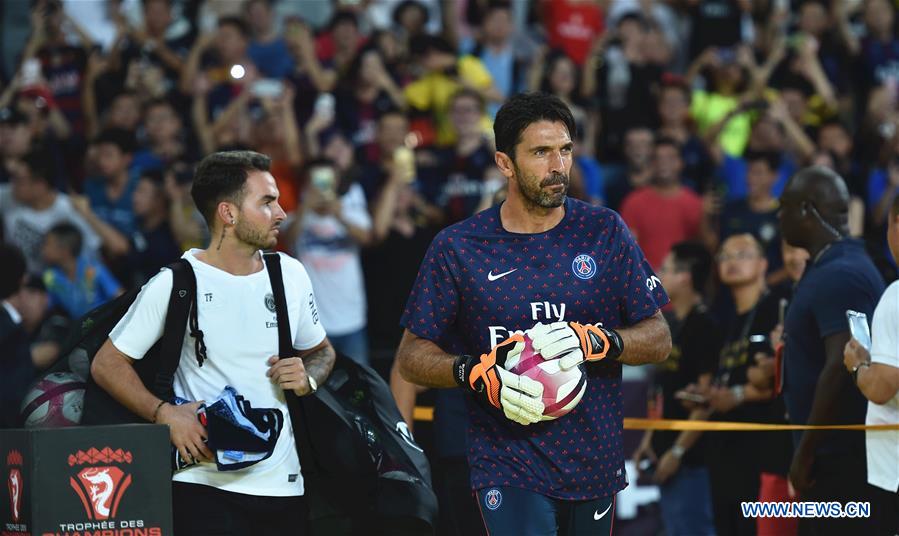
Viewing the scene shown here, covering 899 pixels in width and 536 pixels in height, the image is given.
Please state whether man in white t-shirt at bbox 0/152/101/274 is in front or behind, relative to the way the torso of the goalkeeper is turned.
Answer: behind

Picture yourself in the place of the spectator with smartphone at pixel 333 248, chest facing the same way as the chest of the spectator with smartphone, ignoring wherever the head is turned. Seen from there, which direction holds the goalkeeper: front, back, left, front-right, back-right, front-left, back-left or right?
front

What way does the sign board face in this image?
toward the camera

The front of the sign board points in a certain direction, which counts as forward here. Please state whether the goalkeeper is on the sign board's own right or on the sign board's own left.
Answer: on the sign board's own left

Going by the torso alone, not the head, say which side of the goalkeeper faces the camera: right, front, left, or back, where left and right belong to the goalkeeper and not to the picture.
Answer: front

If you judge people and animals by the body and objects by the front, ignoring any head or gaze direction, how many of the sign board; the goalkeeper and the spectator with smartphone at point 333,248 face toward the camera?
3

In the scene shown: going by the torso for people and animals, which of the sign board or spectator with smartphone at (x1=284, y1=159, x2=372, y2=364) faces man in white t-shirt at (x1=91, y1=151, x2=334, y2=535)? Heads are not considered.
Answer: the spectator with smartphone

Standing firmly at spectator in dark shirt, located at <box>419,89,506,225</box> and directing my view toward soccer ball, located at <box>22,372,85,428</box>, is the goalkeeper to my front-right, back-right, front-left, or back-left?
front-left

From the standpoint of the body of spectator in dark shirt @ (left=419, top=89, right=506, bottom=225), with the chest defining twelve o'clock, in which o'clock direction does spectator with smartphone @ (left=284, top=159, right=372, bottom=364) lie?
spectator with smartphone @ (left=284, top=159, right=372, bottom=364) is roughly at 2 o'clock from spectator in dark shirt @ (left=419, top=89, right=506, bottom=225).

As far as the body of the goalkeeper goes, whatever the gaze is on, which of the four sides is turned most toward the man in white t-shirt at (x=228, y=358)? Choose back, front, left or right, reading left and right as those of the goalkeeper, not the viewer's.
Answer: right

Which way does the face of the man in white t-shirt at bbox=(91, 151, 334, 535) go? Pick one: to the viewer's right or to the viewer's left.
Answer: to the viewer's right

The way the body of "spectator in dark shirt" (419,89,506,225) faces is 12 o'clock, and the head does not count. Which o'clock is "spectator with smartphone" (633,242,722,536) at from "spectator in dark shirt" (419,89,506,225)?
"spectator with smartphone" (633,242,722,536) is roughly at 11 o'clock from "spectator in dark shirt" (419,89,506,225).

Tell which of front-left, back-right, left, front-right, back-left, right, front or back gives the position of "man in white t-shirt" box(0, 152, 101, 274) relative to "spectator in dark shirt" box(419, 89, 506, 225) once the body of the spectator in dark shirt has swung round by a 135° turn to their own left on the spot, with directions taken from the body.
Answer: back-left

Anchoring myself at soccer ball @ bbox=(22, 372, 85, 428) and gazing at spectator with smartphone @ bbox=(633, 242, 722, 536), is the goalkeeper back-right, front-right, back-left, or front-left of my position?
front-right

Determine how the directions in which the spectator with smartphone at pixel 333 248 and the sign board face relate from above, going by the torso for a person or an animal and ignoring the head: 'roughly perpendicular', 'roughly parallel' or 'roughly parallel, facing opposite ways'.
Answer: roughly parallel

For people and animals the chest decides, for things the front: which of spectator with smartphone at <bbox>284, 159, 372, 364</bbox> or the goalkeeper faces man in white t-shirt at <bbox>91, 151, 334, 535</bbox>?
the spectator with smartphone

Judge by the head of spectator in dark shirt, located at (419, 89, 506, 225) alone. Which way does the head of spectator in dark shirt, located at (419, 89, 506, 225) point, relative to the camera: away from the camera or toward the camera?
toward the camera

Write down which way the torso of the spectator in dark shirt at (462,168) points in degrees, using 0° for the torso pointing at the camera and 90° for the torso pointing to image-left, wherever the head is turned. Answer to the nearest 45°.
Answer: approximately 0°
